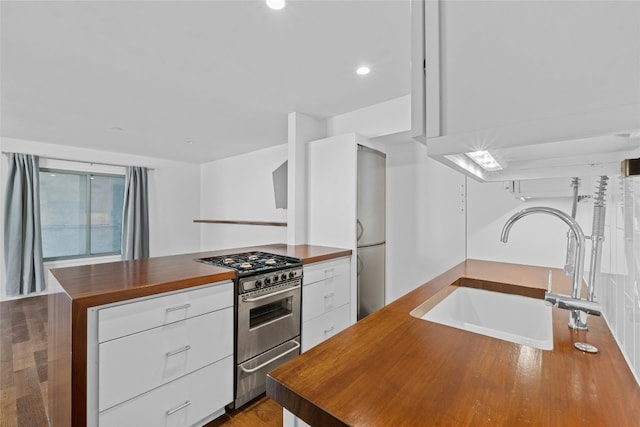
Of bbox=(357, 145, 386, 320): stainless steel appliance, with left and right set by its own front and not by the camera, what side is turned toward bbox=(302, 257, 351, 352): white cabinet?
right

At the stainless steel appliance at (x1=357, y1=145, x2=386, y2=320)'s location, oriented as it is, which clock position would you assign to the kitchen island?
The kitchen island is roughly at 3 o'clock from the stainless steel appliance.

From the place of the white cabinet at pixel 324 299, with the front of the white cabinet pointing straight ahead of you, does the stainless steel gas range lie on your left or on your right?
on your right

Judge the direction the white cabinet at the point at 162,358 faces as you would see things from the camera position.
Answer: facing the viewer and to the right of the viewer

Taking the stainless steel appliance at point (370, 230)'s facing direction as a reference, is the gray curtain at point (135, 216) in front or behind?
behind

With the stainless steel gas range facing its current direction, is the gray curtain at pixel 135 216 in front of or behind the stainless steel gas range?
behind
